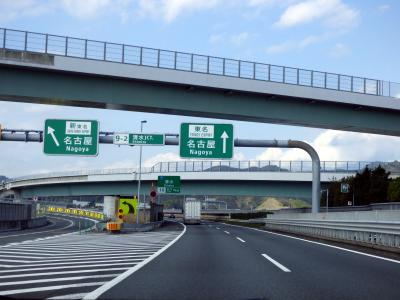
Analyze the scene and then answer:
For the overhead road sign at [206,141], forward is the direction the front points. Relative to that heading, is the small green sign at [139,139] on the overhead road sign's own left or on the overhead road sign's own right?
on the overhead road sign's own right

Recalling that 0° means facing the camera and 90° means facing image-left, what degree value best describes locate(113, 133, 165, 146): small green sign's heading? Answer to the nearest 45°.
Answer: approximately 0°

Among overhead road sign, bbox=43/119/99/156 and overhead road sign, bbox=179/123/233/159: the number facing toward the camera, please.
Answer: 2

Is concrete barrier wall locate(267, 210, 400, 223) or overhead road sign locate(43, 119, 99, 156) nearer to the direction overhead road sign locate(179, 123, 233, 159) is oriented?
the concrete barrier wall
